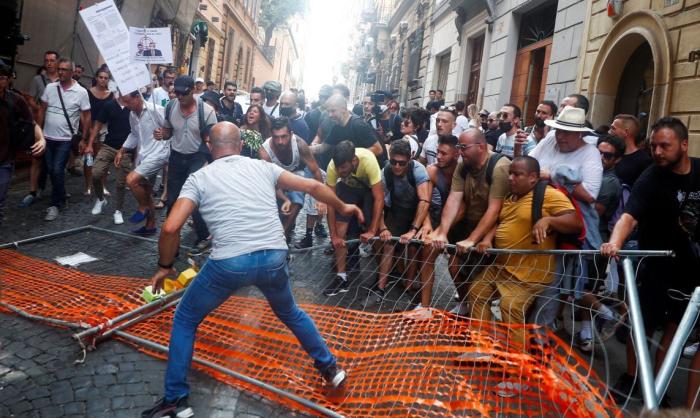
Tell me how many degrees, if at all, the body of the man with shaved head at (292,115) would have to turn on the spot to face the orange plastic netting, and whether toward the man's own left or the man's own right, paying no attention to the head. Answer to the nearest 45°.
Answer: approximately 45° to the man's own left

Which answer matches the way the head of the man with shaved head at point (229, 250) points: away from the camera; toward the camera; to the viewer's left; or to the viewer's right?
away from the camera

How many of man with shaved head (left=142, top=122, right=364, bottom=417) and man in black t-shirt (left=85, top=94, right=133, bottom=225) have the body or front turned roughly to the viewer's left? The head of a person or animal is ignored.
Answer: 0

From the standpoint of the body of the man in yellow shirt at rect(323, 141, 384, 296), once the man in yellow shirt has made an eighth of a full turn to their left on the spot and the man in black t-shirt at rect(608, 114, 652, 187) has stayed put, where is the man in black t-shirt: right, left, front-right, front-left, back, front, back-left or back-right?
left

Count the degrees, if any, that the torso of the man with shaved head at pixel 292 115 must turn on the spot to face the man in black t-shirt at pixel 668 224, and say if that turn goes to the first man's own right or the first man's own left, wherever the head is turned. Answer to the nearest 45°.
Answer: approximately 90° to the first man's own left

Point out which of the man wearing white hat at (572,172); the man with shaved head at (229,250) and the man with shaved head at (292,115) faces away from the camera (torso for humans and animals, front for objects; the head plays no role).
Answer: the man with shaved head at (229,250)

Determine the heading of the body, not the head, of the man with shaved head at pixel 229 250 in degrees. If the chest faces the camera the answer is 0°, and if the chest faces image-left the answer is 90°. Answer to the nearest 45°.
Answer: approximately 180°

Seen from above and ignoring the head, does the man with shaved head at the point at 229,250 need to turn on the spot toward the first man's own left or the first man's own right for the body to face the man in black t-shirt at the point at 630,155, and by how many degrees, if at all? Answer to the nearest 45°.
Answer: approximately 45° to the first man's own right

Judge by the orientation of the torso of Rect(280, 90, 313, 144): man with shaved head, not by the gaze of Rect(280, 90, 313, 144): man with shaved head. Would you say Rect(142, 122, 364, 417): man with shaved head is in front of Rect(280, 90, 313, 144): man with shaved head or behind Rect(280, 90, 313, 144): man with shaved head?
in front

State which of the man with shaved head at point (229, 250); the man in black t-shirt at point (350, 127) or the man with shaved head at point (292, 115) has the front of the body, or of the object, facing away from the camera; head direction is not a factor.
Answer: the man with shaved head at point (229, 250)

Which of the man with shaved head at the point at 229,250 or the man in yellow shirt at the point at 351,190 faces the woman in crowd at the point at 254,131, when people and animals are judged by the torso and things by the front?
the man with shaved head

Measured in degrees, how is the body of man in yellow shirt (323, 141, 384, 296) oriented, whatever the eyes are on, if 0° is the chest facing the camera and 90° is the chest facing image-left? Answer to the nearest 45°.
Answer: approximately 45°

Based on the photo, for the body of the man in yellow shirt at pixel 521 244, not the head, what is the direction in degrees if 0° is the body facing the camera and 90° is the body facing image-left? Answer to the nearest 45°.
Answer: approximately 45°
